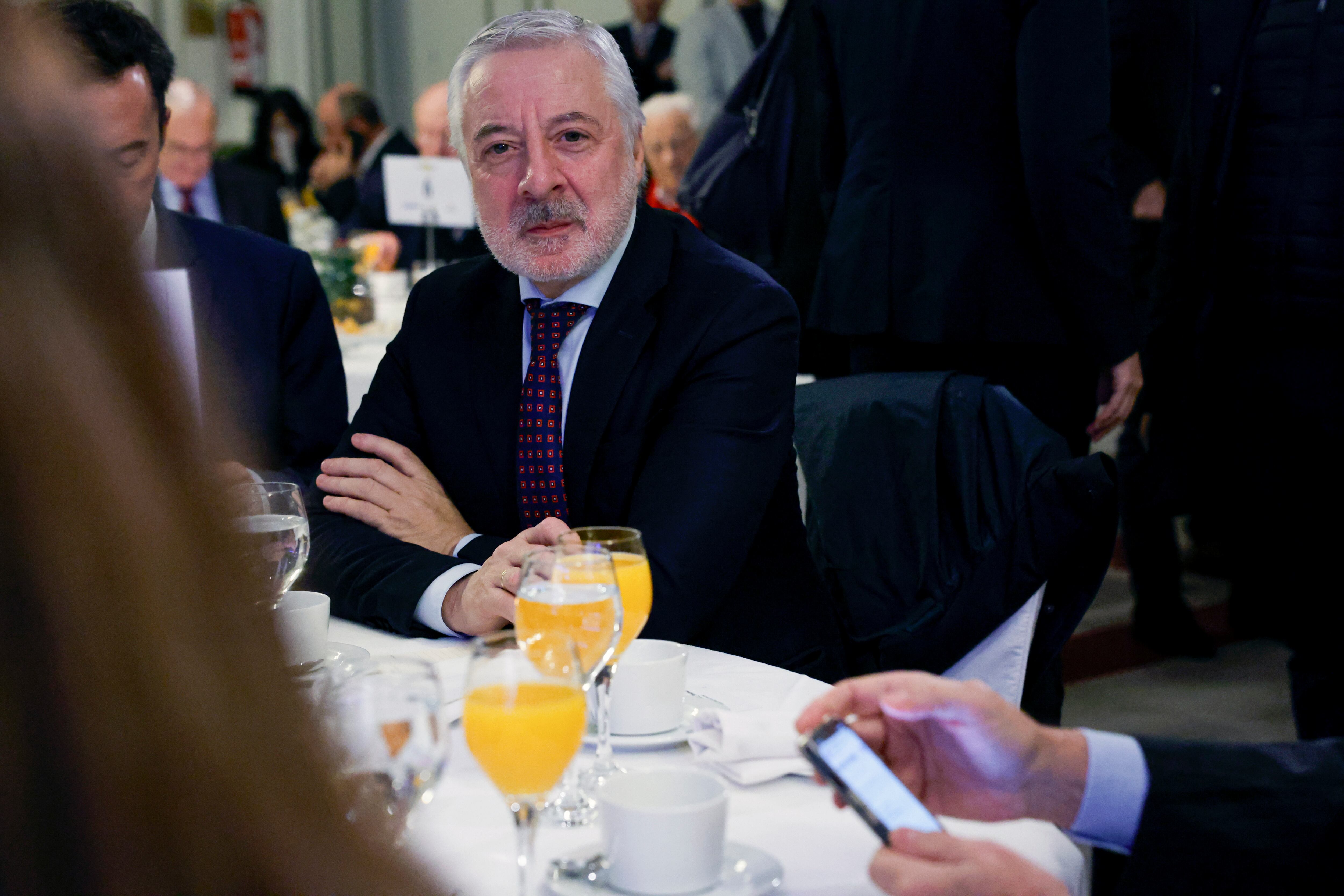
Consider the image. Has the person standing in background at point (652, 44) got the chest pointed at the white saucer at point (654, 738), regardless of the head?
yes

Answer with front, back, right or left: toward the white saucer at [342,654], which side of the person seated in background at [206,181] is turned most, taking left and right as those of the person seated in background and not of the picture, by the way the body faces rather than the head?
front

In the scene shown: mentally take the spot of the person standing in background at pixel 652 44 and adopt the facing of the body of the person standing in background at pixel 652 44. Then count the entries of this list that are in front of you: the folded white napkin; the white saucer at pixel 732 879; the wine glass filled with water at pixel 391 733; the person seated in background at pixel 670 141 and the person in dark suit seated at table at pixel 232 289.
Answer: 5

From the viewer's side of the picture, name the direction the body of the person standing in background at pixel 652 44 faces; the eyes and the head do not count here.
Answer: toward the camera

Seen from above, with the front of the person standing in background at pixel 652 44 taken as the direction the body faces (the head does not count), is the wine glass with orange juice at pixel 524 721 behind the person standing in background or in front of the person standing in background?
in front

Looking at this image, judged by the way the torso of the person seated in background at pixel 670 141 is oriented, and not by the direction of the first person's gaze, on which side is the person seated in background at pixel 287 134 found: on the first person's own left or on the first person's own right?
on the first person's own right

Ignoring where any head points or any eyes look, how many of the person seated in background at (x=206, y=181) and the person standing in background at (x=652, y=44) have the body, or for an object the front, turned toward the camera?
2

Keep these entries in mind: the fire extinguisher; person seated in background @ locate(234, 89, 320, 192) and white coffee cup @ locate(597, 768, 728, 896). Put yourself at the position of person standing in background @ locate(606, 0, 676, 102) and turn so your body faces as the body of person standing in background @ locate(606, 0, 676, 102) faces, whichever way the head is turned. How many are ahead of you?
1

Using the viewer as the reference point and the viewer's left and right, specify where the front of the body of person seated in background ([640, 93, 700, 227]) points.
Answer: facing the viewer and to the left of the viewer

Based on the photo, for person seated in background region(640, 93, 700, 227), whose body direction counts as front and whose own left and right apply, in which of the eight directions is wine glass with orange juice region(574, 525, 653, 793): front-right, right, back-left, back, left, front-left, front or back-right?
front-left

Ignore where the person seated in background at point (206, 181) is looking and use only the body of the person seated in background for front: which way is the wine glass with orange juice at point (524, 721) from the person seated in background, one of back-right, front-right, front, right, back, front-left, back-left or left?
front

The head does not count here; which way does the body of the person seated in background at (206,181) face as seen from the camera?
toward the camera

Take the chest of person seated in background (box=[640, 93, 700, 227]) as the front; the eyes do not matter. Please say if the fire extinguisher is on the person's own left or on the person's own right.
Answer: on the person's own right

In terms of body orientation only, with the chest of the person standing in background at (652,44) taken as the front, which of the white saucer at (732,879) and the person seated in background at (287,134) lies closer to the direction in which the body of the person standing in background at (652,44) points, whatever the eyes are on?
the white saucer

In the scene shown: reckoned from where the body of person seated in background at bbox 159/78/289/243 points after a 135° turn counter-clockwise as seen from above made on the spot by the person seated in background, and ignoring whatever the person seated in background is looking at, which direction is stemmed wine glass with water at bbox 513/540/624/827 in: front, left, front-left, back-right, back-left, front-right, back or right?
back-right

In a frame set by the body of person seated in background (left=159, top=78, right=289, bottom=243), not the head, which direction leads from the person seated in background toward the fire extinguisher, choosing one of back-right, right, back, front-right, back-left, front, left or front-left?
back

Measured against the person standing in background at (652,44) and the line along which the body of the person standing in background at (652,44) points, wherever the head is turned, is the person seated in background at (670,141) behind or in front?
in front

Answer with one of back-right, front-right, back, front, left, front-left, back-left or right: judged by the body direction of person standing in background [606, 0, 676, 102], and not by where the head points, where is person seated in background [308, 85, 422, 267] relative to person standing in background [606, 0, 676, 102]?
right

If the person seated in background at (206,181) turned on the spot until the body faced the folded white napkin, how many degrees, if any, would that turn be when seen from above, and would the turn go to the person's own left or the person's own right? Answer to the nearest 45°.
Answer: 0° — they already face it
